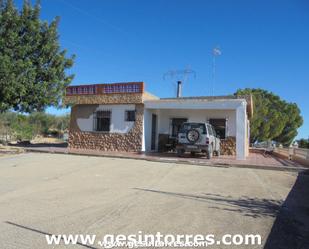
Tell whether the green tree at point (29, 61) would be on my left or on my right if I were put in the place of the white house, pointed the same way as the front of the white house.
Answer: on my right

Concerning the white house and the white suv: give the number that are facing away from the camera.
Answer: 1

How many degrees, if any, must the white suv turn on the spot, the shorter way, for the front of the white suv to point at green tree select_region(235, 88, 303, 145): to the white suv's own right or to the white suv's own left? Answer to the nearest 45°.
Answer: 0° — it already faces it

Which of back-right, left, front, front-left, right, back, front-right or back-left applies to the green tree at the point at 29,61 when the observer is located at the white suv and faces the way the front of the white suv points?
left

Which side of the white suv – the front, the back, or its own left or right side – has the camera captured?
back

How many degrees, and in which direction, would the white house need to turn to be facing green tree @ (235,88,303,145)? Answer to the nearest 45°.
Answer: approximately 135° to its left

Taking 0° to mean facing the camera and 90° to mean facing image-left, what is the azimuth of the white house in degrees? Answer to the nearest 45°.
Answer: approximately 0°

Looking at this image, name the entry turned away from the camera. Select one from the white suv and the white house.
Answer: the white suv

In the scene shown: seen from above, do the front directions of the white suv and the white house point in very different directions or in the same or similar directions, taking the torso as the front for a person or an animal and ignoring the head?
very different directions
